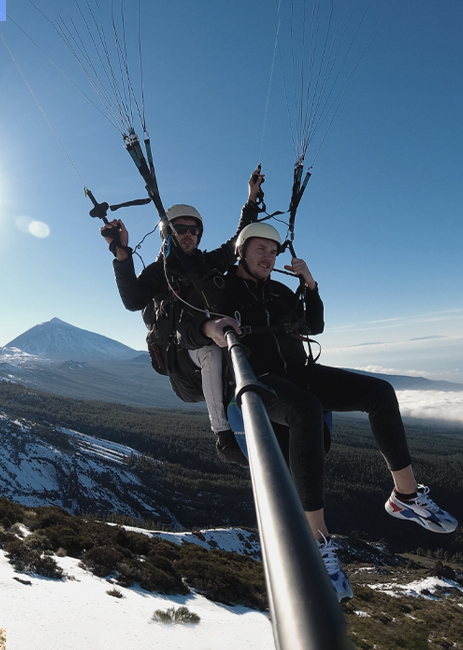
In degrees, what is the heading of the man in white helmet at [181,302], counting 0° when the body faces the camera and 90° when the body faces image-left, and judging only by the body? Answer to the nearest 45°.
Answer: approximately 315°

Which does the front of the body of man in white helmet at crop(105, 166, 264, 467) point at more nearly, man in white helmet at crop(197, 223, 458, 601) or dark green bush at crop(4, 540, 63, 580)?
the man in white helmet

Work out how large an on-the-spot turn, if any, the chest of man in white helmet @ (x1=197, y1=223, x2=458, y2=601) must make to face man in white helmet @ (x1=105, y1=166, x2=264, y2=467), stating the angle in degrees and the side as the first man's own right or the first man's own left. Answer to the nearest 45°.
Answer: approximately 135° to the first man's own right

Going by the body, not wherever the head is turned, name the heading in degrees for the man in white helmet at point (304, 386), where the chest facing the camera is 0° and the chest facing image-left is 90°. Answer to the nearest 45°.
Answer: approximately 315°
